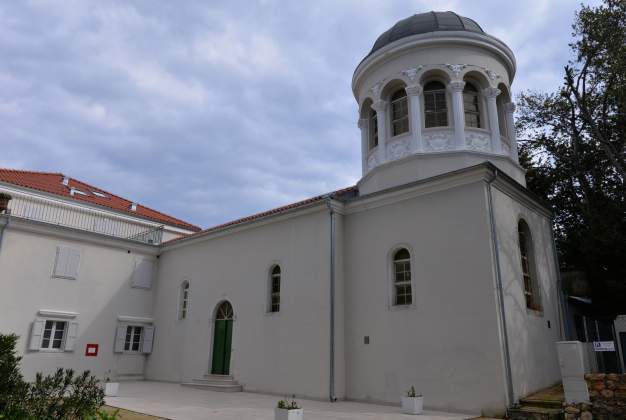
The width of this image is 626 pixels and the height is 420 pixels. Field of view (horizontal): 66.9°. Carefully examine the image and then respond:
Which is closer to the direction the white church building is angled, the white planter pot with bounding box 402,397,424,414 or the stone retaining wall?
the white planter pot

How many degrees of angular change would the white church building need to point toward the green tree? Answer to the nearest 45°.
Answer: approximately 135° to its left

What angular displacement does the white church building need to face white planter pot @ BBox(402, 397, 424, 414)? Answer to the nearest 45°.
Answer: approximately 45° to its left

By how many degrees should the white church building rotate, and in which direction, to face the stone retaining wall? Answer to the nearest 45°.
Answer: approximately 90° to its left

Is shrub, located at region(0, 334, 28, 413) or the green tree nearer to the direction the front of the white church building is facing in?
the shrub

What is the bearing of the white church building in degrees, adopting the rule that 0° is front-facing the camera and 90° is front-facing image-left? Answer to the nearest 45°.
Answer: approximately 45°

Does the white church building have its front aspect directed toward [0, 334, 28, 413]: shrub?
yes

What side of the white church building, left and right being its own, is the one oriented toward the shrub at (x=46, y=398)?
front
